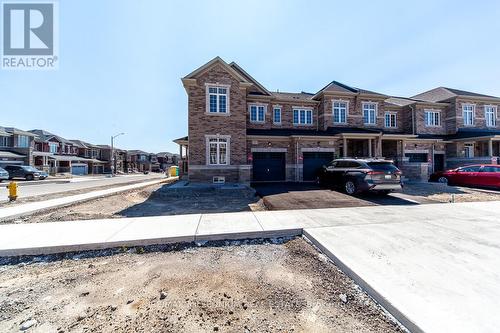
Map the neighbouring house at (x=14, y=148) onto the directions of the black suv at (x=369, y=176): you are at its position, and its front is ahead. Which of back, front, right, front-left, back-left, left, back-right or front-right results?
front-left

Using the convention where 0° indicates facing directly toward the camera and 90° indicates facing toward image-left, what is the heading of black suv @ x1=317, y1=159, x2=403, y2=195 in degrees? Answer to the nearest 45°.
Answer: approximately 135°

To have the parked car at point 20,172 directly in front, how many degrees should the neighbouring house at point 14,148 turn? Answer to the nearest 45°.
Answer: approximately 45° to its right

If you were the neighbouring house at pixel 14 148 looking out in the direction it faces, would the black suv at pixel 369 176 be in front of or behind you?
in front

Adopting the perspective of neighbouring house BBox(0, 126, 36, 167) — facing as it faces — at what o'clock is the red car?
The red car is roughly at 1 o'clock from the neighbouring house.

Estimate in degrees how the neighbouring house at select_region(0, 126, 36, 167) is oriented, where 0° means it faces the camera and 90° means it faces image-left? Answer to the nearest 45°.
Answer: approximately 315°
